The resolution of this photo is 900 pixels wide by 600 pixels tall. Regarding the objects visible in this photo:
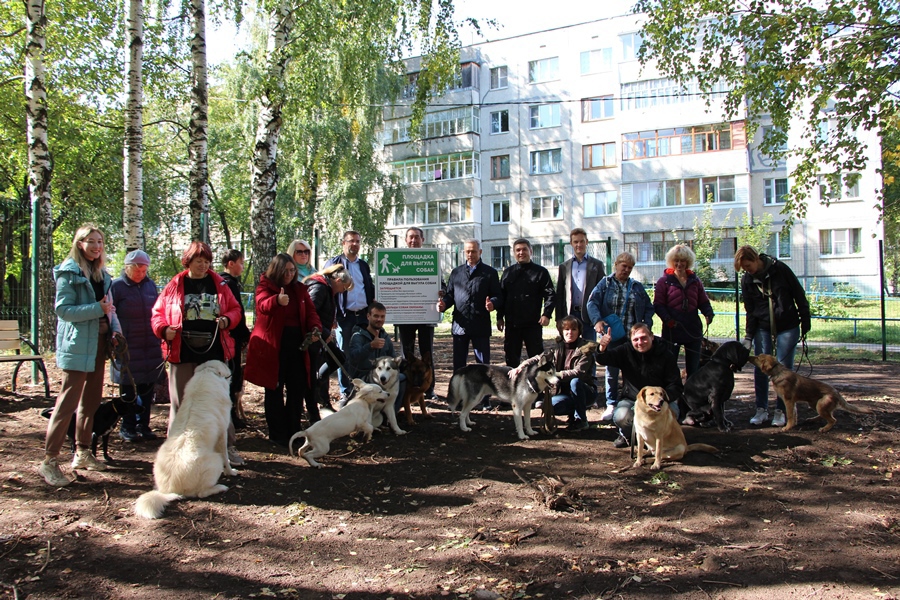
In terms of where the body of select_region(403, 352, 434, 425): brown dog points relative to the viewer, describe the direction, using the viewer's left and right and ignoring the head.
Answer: facing the viewer

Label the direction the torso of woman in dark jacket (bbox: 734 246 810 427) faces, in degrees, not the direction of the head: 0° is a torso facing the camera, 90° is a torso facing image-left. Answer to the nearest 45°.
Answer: approximately 45°

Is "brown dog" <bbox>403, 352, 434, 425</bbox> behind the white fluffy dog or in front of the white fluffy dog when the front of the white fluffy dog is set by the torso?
in front

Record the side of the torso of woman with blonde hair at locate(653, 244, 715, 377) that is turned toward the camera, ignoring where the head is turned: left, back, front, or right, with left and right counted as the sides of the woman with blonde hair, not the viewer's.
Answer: front

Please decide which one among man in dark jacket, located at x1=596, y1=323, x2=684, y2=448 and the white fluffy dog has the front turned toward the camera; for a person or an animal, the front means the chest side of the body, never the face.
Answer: the man in dark jacket

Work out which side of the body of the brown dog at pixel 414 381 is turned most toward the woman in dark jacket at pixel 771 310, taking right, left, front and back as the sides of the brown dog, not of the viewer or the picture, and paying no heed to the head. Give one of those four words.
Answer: left

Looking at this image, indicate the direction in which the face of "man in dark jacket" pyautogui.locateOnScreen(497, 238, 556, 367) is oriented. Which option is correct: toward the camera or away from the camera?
toward the camera

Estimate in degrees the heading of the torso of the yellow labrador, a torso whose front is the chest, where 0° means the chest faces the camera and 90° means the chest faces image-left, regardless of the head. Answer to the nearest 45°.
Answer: approximately 45°

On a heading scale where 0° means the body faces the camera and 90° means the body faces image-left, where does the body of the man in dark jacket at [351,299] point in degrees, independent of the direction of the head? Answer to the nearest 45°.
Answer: approximately 0°

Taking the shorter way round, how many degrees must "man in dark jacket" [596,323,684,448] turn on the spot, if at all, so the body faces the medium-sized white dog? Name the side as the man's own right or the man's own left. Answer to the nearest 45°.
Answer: approximately 45° to the man's own right

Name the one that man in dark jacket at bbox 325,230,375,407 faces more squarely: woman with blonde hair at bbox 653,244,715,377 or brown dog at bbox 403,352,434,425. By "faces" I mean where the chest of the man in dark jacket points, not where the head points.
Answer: the brown dog

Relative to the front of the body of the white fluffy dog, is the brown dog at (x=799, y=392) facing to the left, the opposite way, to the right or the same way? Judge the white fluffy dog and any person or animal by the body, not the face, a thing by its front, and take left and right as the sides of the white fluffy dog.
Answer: to the left

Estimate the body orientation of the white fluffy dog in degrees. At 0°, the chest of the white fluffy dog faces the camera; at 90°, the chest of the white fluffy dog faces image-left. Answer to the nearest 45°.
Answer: approximately 225°

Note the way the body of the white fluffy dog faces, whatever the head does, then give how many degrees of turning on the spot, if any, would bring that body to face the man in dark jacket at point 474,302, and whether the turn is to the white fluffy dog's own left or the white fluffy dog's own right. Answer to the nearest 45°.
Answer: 0° — it already faces them
